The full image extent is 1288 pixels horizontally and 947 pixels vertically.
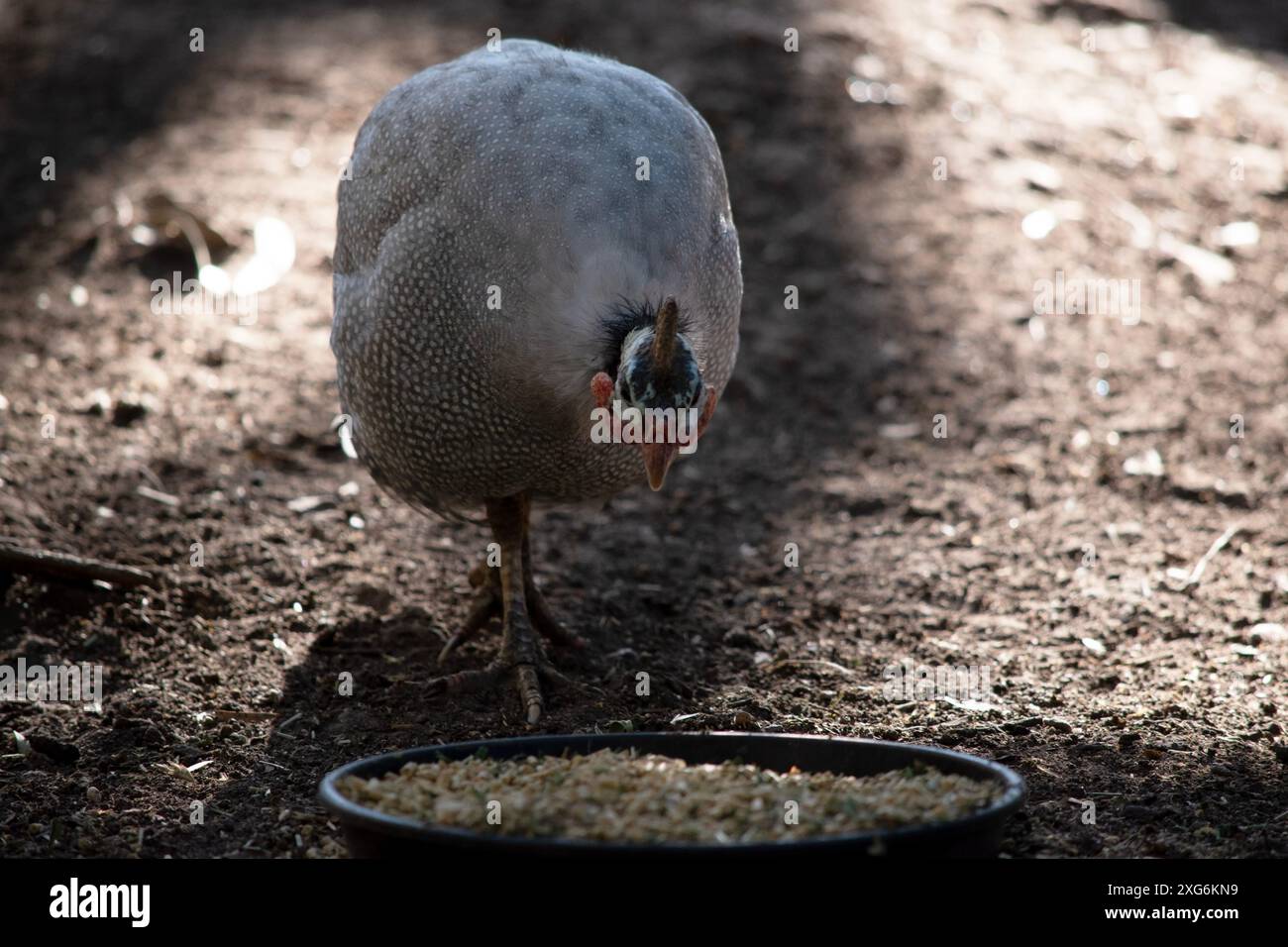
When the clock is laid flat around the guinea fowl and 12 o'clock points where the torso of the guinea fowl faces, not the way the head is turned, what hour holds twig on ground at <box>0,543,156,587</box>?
The twig on ground is roughly at 4 o'clock from the guinea fowl.

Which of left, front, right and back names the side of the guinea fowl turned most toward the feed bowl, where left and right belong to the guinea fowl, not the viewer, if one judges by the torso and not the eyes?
front

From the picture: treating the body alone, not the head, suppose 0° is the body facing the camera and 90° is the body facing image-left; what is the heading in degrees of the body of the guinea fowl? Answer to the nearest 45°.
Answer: approximately 0°

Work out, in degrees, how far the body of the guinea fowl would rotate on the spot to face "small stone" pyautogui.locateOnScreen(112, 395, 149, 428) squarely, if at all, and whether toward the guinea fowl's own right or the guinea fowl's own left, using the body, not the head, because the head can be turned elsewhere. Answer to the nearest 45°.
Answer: approximately 135° to the guinea fowl's own right

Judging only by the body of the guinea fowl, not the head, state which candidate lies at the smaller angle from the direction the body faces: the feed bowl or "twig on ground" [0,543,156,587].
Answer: the feed bowl

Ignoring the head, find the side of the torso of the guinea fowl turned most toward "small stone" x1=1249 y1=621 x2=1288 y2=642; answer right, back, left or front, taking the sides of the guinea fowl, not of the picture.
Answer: left
